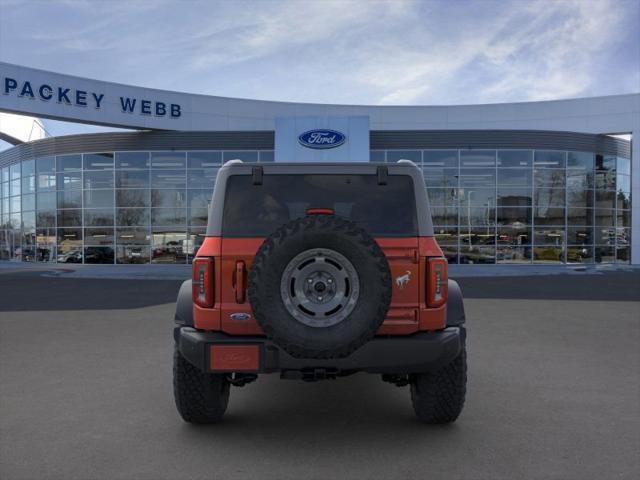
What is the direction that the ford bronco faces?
away from the camera

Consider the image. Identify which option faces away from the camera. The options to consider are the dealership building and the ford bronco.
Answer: the ford bronco

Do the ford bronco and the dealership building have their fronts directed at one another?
yes

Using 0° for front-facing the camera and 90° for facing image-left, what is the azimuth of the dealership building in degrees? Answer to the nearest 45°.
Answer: approximately 0°

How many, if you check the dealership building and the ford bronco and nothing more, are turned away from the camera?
1

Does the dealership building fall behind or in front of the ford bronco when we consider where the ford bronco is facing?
in front

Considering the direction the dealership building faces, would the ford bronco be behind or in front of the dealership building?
in front

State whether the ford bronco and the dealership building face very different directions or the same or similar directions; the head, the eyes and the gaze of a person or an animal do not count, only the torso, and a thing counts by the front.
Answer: very different directions
